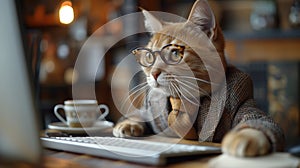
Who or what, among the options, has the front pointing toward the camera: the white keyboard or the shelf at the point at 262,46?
the shelf

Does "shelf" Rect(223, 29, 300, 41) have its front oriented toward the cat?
yes

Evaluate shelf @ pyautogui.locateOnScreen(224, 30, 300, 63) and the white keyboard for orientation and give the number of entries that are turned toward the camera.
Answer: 1

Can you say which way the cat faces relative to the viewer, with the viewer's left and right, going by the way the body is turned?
facing the viewer and to the left of the viewer

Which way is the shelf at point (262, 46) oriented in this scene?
toward the camera

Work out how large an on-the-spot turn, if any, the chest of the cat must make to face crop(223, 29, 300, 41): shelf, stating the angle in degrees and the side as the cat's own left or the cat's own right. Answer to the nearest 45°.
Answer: approximately 135° to the cat's own right

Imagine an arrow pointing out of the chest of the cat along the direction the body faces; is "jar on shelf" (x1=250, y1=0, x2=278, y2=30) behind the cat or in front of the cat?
behind

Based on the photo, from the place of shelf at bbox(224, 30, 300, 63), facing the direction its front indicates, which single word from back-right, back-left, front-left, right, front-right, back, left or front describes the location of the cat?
front

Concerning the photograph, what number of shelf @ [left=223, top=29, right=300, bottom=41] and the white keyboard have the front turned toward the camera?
1

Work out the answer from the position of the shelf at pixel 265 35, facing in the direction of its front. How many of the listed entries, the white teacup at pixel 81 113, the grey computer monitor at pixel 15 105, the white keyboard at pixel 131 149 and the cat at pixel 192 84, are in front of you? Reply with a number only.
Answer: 4

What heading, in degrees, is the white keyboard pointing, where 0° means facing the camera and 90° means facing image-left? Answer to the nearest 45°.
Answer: approximately 225°

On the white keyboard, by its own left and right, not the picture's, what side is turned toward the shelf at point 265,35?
front

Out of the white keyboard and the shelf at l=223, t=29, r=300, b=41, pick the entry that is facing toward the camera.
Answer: the shelf

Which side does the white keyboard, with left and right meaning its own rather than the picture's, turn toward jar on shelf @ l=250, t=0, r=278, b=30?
front

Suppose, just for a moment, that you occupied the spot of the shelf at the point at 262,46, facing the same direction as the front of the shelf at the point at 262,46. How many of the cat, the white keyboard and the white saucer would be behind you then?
0

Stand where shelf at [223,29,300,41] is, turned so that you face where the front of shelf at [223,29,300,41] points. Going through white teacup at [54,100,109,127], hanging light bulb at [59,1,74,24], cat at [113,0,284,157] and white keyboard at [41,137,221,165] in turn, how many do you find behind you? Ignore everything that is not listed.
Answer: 0
